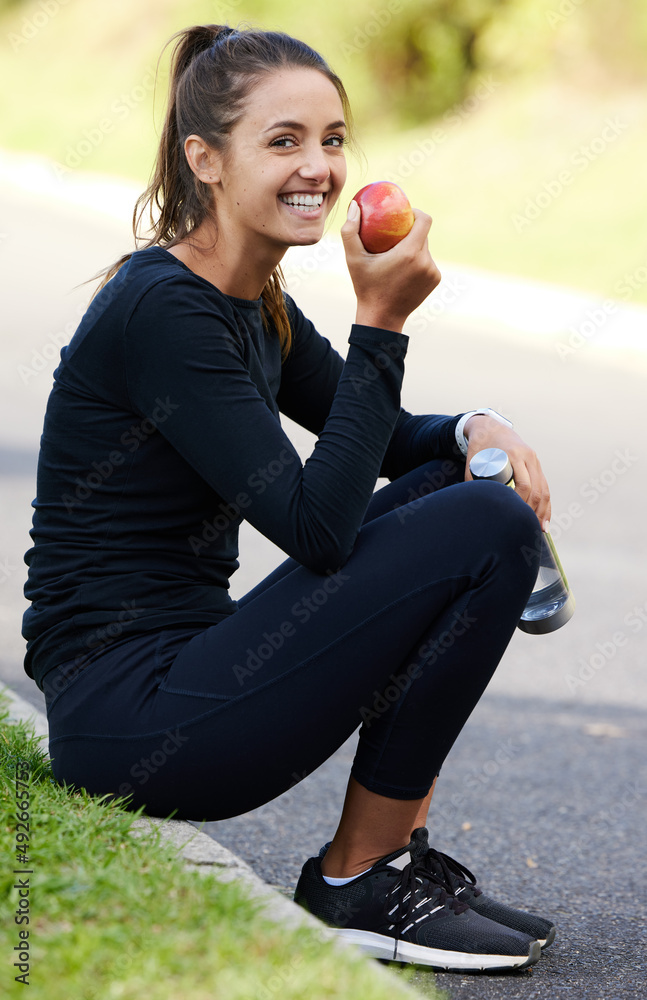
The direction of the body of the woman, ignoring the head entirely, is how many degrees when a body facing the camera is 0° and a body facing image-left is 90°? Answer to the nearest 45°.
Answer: approximately 270°
